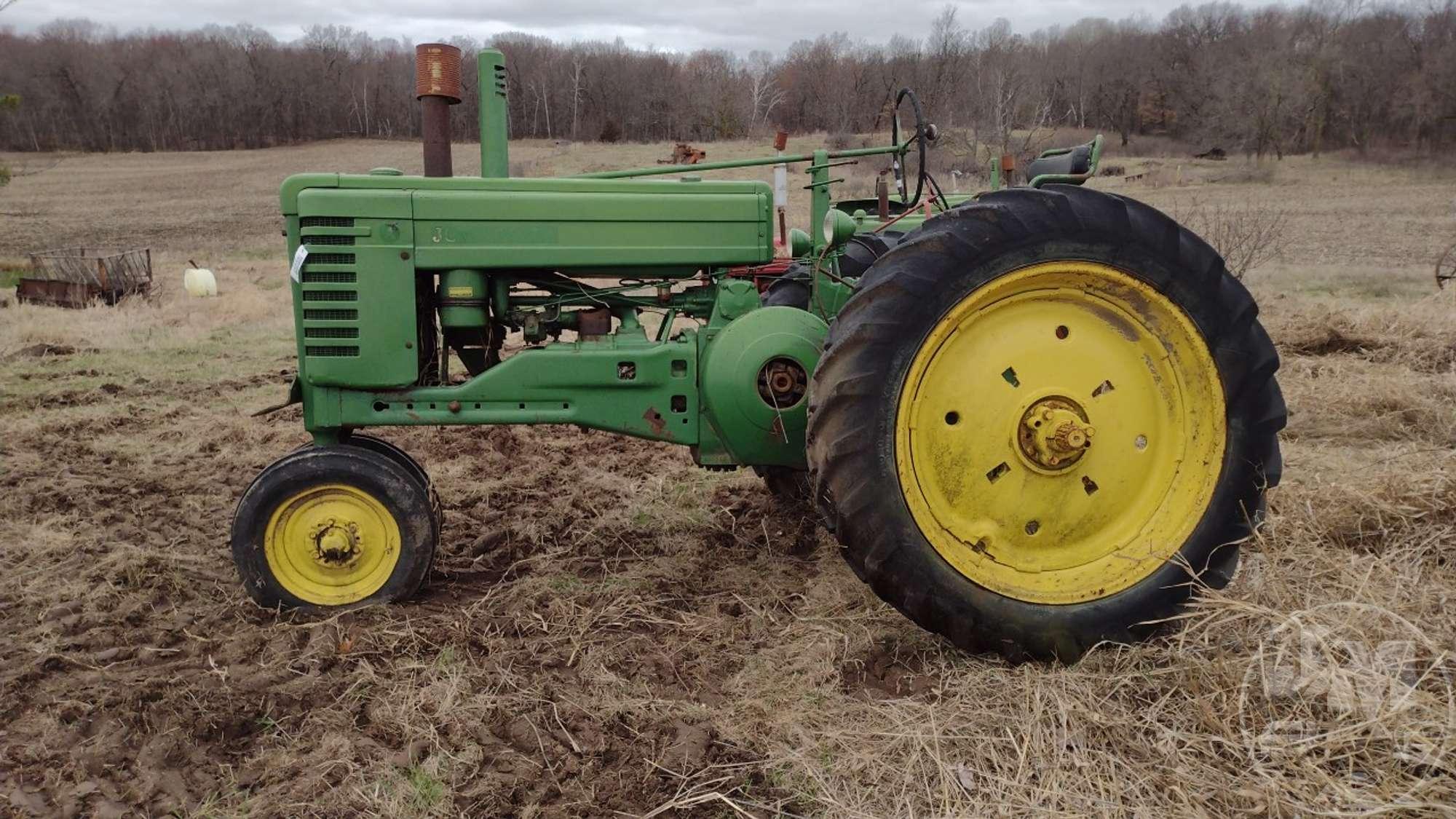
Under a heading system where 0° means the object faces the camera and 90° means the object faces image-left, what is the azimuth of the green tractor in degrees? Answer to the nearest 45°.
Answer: approximately 90°
